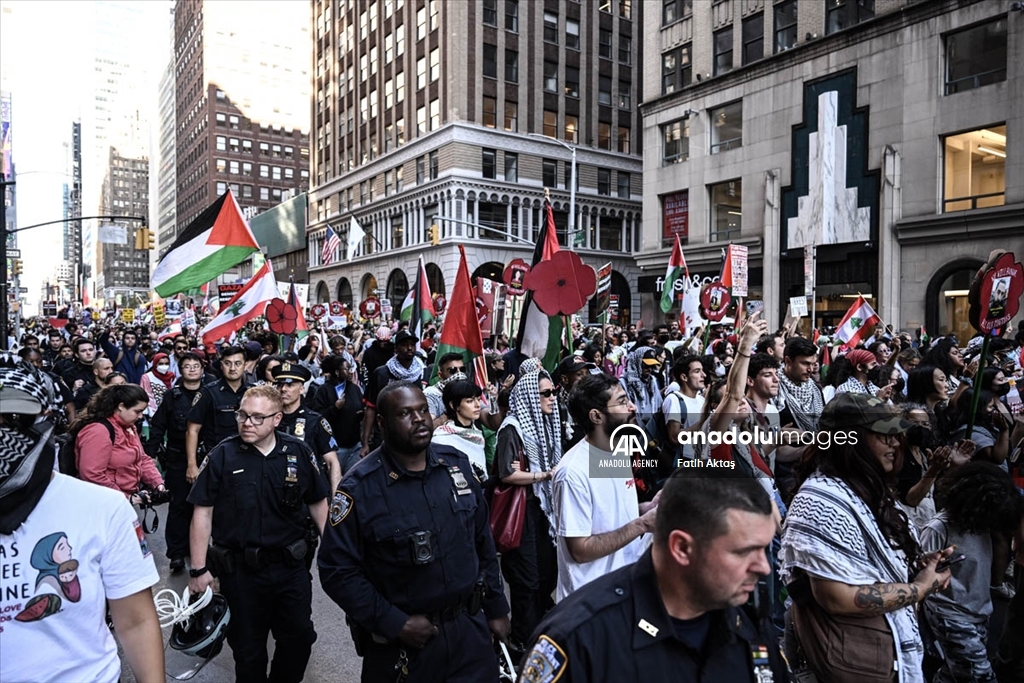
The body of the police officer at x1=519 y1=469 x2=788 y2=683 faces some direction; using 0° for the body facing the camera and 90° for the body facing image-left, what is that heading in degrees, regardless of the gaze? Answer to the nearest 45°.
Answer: approximately 315°

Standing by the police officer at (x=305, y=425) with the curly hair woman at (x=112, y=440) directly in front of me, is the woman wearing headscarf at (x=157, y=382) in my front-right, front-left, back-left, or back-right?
front-right

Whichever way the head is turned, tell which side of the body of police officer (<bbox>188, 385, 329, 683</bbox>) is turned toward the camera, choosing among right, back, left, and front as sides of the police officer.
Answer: front

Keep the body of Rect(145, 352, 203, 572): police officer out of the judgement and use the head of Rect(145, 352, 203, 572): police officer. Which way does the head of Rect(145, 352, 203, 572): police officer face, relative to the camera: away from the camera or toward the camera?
toward the camera

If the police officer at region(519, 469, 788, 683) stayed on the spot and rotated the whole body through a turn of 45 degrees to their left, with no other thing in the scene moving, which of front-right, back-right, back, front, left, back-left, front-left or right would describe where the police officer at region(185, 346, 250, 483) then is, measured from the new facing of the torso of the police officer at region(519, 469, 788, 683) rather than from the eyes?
back-left

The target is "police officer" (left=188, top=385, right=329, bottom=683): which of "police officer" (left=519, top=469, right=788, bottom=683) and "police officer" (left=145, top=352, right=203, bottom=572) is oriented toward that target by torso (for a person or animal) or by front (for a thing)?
"police officer" (left=145, top=352, right=203, bottom=572)

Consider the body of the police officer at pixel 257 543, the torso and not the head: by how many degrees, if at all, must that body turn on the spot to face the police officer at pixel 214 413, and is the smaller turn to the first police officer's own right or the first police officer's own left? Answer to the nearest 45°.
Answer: approximately 180°

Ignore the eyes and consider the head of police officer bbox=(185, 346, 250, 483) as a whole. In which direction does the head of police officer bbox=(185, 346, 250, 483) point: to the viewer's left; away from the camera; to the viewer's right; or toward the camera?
toward the camera

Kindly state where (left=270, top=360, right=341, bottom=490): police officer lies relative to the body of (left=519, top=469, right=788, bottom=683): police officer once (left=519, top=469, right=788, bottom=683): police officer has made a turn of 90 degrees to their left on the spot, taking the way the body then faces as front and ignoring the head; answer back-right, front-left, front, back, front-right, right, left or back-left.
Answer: left

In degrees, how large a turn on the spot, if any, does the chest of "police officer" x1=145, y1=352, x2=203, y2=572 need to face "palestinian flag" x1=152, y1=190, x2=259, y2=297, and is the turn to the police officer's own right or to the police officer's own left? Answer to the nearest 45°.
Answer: approximately 180°

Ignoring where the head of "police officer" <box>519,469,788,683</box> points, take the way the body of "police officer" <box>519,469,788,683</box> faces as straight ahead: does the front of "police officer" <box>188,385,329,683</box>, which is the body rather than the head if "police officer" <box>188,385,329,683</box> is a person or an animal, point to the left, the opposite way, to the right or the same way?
the same way

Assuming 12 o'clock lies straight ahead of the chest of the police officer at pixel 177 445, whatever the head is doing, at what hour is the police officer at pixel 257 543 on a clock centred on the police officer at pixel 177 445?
the police officer at pixel 257 543 is roughly at 12 o'clock from the police officer at pixel 177 445.

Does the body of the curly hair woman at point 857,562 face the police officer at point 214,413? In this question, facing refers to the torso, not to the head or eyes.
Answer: no

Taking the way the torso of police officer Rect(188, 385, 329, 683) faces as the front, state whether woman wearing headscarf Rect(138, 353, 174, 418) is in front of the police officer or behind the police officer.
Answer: behind

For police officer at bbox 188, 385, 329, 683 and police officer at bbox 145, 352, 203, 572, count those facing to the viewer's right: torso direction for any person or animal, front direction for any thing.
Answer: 0
